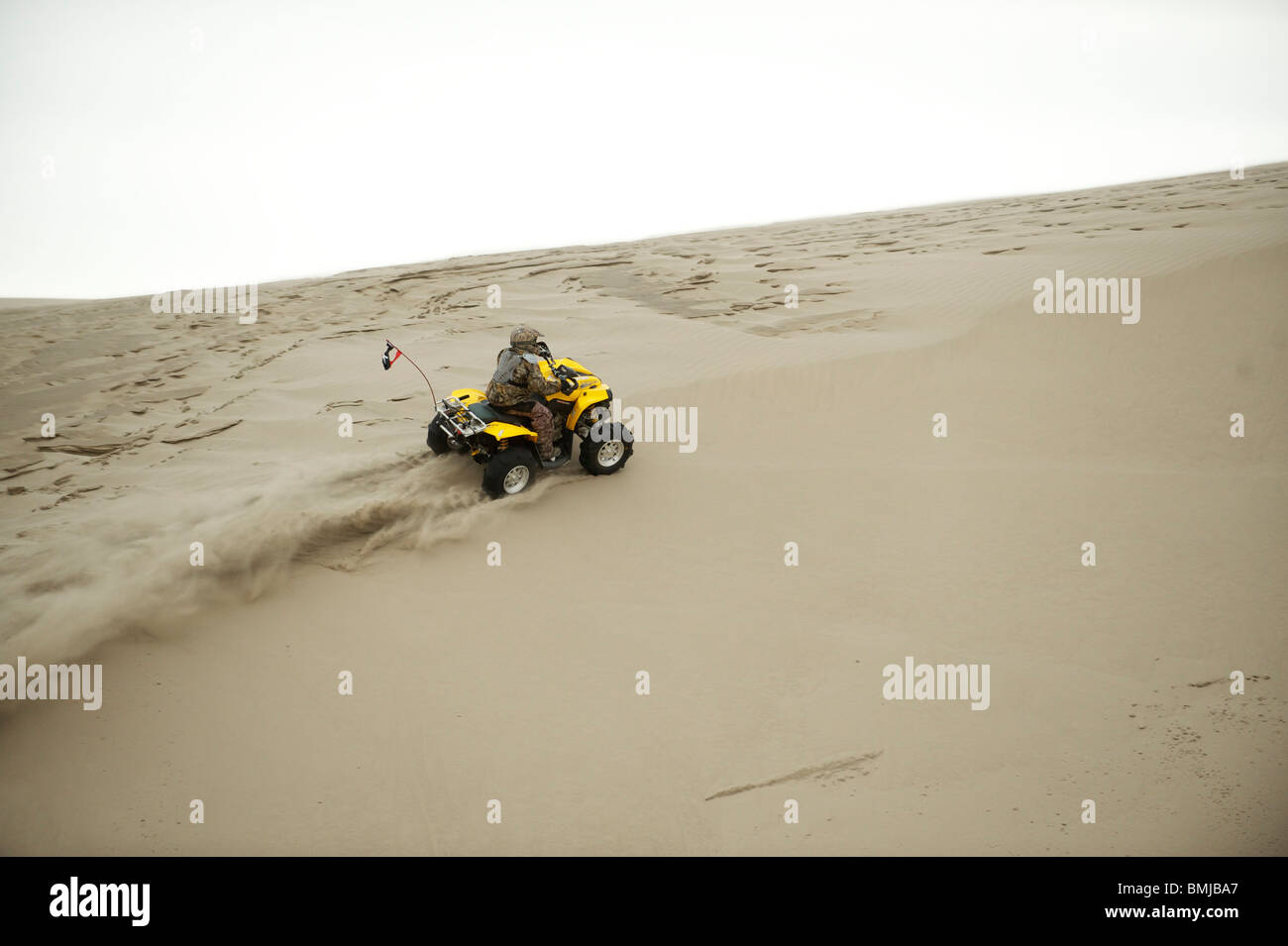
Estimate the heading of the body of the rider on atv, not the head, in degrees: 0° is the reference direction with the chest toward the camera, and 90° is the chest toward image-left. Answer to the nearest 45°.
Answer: approximately 225°

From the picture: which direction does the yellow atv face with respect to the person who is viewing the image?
facing away from the viewer and to the right of the viewer
